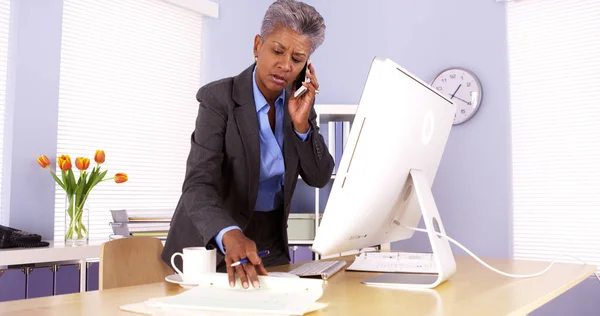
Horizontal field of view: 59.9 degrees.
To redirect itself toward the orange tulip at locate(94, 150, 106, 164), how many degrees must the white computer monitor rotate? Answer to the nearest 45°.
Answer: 0° — it already faces it

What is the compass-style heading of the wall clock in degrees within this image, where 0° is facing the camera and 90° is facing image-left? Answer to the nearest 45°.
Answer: approximately 0°

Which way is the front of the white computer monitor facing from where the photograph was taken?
facing away from the viewer and to the left of the viewer

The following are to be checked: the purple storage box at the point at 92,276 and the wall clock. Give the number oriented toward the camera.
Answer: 2

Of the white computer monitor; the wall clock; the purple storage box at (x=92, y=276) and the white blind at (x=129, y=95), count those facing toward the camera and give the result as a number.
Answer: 3

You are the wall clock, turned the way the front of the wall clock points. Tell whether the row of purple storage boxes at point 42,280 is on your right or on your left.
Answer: on your right

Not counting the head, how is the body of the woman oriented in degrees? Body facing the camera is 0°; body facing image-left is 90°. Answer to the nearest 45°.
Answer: approximately 315°

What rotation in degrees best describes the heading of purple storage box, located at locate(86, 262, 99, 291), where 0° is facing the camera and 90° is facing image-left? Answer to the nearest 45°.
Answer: approximately 0°

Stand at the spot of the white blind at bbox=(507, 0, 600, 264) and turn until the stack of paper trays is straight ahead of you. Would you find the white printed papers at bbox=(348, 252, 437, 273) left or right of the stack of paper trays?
left
